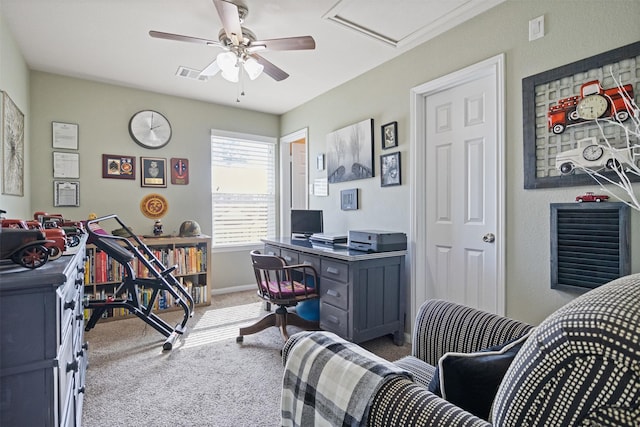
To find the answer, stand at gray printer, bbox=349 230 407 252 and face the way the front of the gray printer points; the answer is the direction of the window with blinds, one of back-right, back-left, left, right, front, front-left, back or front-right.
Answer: right

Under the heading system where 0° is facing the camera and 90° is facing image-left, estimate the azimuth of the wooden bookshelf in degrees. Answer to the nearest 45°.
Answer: approximately 0°

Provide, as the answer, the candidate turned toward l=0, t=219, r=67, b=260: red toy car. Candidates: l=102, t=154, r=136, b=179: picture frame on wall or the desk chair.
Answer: the picture frame on wall

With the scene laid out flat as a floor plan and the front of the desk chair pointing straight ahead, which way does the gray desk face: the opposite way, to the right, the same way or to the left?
the opposite way

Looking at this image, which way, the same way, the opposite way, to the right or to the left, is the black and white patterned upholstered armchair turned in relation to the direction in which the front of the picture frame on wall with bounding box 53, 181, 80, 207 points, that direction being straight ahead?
the opposite way

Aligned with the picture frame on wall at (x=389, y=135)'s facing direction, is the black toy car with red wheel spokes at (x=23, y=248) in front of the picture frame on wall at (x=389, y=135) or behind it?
in front

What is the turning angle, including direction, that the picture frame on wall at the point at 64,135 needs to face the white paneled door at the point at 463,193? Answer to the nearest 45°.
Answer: approximately 45° to its left

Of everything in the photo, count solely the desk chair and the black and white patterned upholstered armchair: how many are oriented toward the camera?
0

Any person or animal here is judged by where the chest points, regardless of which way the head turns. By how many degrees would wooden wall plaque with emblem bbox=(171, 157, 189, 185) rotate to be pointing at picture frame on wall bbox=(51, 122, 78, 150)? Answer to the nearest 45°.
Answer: approximately 90° to its right

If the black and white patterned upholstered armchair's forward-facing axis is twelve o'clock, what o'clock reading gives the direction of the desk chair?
The desk chair is roughly at 12 o'clock from the black and white patterned upholstered armchair.

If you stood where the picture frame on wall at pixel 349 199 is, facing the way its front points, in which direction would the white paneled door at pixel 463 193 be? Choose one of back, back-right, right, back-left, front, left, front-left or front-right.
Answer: left

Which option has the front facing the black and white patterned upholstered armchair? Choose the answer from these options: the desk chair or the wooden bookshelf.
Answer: the wooden bookshelf
